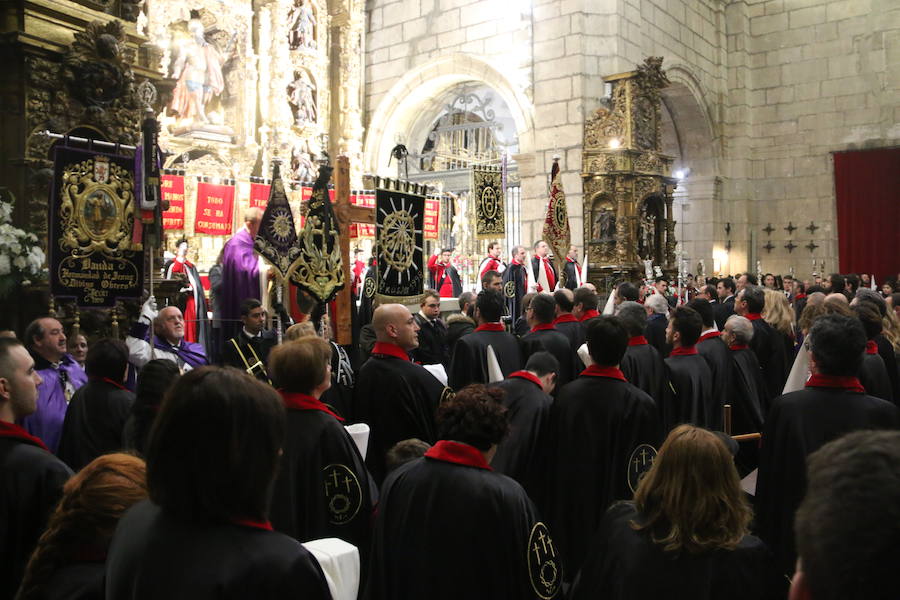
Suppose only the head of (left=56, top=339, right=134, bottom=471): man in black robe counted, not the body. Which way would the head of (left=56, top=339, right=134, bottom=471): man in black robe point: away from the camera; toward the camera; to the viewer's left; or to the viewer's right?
away from the camera

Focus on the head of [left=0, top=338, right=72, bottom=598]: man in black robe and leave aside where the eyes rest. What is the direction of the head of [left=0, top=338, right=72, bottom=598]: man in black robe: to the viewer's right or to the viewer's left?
to the viewer's right

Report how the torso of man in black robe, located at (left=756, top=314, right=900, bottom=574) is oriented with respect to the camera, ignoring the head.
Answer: away from the camera

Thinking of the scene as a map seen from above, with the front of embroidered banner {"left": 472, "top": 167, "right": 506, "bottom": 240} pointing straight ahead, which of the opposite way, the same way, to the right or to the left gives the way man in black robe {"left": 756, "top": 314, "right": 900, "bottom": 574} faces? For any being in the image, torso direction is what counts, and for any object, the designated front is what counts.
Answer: the opposite way

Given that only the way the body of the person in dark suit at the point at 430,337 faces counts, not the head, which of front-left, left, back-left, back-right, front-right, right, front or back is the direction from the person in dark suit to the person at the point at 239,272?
back-right

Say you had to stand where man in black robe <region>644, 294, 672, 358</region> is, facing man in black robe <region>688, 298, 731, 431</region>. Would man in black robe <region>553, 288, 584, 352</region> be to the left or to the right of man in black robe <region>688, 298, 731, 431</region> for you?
right

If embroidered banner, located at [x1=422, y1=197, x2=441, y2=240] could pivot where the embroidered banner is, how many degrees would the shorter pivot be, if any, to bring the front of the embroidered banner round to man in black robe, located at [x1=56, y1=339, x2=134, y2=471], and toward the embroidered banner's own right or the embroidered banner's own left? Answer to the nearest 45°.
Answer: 0° — it already faces them

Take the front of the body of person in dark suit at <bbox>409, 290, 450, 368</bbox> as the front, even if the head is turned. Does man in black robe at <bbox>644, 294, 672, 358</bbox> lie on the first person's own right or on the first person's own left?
on the first person's own left
